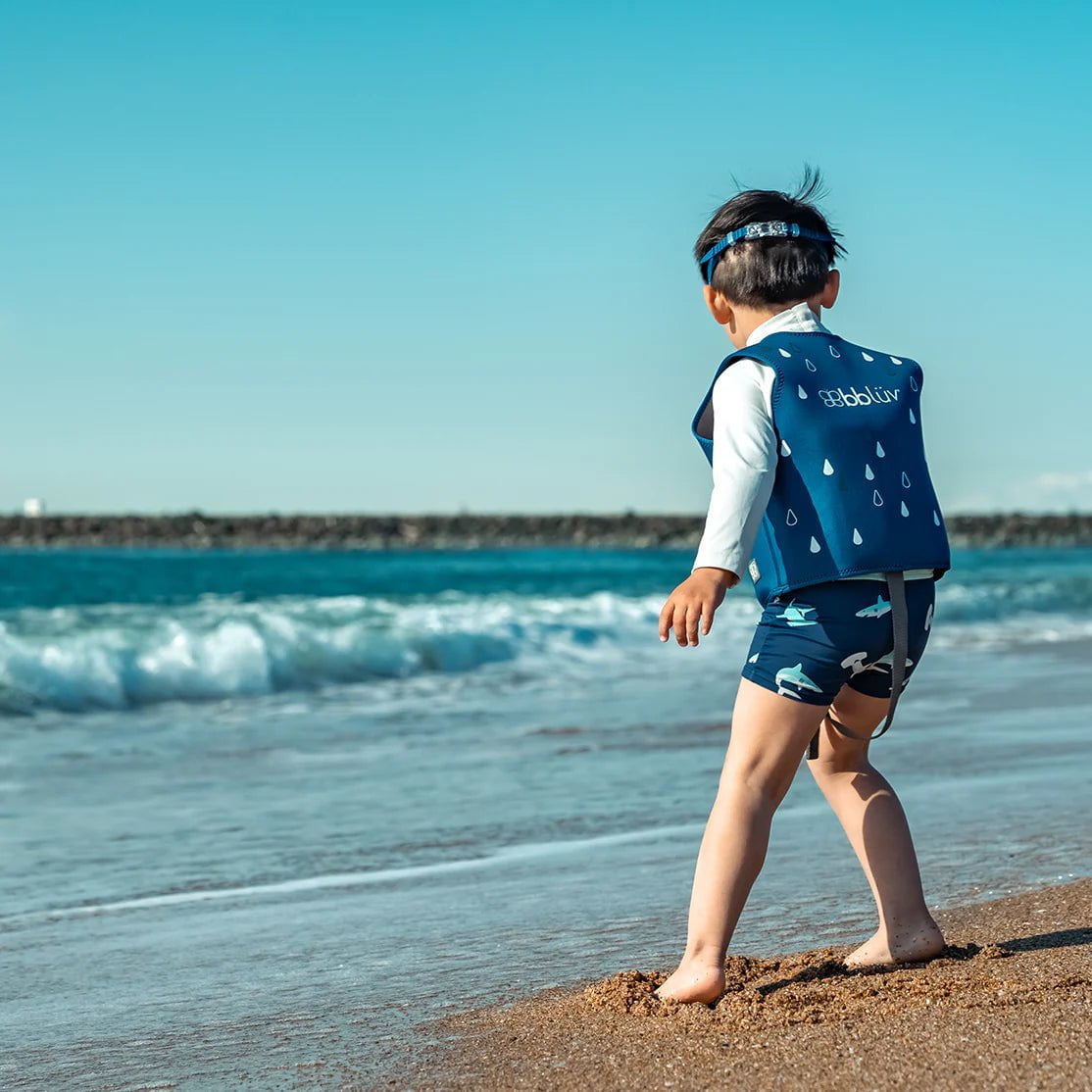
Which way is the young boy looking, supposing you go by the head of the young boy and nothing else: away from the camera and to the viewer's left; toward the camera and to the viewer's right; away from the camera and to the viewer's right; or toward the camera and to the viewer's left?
away from the camera and to the viewer's left

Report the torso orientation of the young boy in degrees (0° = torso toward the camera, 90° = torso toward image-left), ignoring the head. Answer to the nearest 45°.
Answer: approximately 135°
